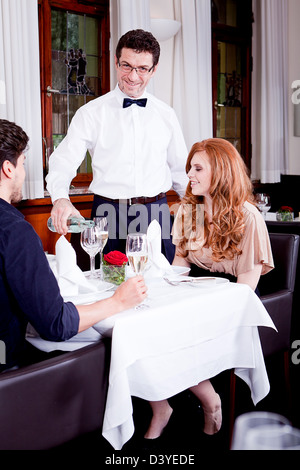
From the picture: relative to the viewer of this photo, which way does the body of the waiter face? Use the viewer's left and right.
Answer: facing the viewer

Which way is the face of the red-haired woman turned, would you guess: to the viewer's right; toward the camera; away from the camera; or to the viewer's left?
to the viewer's left

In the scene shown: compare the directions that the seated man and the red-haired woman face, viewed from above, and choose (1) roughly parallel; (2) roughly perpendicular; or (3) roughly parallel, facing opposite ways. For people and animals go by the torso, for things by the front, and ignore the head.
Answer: roughly parallel, facing opposite ways

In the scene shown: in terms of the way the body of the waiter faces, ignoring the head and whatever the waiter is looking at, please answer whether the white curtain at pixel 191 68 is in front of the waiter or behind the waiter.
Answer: behind

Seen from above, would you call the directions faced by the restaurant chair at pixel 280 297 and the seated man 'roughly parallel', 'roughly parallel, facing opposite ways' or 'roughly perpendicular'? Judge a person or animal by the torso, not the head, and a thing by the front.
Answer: roughly parallel, facing opposite ways

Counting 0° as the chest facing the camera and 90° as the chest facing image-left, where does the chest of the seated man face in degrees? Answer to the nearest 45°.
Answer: approximately 225°

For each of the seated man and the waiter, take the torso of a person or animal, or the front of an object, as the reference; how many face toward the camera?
1

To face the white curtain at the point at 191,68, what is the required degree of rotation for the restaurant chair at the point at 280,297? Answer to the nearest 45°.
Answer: approximately 135° to its right

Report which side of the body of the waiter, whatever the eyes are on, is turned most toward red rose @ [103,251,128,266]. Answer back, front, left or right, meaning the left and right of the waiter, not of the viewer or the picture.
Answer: front

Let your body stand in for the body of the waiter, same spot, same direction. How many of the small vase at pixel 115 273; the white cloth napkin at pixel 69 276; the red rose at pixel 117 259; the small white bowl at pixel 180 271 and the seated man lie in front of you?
5

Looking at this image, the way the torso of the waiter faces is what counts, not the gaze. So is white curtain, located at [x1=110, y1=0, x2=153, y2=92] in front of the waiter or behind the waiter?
behind

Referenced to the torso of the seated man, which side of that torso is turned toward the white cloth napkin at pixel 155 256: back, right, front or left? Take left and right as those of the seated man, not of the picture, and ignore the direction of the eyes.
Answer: front

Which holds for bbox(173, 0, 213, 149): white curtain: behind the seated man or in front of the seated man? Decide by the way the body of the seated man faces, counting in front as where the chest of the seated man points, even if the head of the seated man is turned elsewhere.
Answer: in front

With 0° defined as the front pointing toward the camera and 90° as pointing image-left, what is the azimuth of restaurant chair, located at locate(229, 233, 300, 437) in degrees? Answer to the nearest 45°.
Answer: approximately 45°

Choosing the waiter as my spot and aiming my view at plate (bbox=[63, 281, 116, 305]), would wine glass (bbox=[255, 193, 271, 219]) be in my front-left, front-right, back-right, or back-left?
back-left
